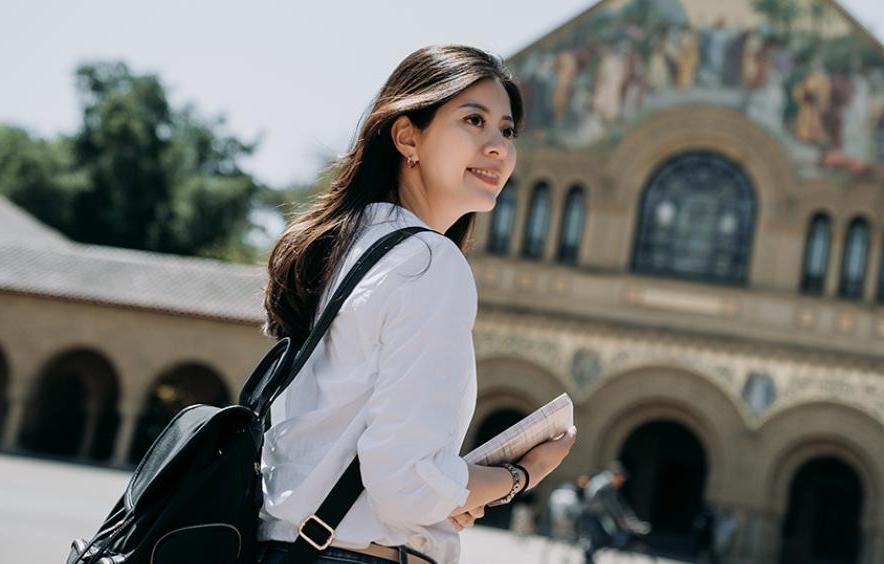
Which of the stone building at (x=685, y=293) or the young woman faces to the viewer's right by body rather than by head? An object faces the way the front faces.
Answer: the young woman

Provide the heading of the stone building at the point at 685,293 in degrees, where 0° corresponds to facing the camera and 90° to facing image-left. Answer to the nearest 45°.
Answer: approximately 0°

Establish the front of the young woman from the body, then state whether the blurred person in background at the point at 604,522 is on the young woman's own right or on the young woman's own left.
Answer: on the young woman's own left

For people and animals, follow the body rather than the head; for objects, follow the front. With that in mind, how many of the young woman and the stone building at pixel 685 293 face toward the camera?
1

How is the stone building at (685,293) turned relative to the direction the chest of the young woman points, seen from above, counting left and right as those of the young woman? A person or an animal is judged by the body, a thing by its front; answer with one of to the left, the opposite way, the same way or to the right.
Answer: to the right

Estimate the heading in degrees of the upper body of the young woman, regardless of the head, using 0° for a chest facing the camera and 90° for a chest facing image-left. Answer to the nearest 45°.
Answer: approximately 270°

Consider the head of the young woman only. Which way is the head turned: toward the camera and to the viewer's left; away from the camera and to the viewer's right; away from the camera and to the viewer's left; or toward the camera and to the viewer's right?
toward the camera and to the viewer's right
